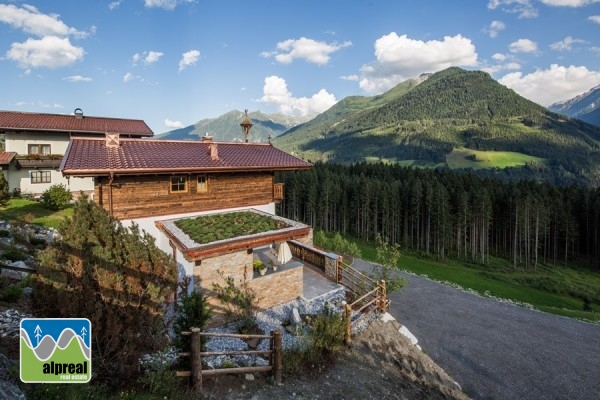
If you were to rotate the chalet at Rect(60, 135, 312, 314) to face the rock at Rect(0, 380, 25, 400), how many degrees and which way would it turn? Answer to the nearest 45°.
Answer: approximately 90° to its right

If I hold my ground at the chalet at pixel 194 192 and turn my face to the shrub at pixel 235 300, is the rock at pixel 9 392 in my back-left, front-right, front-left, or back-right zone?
front-right

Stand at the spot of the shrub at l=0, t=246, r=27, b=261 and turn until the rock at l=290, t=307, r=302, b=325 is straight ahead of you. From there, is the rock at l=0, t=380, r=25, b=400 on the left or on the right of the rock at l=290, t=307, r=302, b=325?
right

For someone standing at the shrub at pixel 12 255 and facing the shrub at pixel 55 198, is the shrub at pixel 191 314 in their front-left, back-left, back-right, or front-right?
back-right

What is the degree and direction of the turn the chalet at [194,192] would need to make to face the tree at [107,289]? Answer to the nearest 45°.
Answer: approximately 90° to its right
